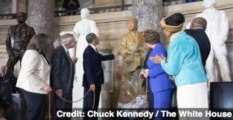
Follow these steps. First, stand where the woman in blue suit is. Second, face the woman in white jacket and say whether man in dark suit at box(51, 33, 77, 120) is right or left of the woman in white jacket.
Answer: right

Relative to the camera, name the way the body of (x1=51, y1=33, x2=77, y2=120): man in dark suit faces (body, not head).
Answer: to the viewer's right

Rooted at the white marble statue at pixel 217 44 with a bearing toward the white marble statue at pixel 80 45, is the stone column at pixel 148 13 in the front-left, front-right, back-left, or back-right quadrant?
front-right

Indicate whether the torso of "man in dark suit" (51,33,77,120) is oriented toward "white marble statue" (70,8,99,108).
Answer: no

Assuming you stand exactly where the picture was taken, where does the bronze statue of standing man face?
facing the viewer

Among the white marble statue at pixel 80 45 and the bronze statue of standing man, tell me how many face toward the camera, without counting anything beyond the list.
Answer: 2

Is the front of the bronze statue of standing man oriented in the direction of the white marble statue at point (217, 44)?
no

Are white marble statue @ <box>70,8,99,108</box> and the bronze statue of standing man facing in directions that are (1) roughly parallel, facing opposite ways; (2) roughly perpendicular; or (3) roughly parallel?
roughly parallel

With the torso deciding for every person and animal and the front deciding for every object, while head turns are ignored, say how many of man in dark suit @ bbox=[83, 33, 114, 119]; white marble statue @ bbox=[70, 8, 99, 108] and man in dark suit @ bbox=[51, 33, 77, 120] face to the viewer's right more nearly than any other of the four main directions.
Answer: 2

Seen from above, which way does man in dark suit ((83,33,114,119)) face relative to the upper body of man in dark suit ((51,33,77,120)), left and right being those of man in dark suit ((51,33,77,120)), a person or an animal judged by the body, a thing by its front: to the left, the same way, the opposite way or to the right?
the same way

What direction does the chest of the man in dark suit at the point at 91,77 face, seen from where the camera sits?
to the viewer's right

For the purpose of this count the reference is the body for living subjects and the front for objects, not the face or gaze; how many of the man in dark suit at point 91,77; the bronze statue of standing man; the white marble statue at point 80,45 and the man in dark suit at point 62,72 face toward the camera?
2

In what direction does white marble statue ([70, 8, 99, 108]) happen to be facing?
toward the camera

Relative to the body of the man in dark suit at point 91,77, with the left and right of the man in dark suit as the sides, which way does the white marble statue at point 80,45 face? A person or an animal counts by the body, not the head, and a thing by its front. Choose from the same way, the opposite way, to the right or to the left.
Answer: to the right

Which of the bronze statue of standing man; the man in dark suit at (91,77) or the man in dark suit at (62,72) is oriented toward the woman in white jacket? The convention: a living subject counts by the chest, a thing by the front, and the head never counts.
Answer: the bronze statue of standing man

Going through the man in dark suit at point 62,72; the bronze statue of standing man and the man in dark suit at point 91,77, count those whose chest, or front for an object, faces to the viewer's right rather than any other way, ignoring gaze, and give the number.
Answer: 2

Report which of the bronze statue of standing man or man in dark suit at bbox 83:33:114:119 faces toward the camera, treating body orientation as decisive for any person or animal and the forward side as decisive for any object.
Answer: the bronze statue of standing man

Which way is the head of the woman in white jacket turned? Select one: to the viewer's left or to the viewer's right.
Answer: to the viewer's right

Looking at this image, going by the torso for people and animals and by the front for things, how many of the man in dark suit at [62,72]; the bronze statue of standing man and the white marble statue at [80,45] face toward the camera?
2

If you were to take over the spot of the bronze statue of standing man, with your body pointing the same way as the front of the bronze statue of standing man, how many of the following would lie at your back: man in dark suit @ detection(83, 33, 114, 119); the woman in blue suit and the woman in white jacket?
0

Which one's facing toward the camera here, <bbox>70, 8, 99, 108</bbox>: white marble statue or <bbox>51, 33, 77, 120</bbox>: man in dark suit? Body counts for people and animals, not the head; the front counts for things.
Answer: the white marble statue
